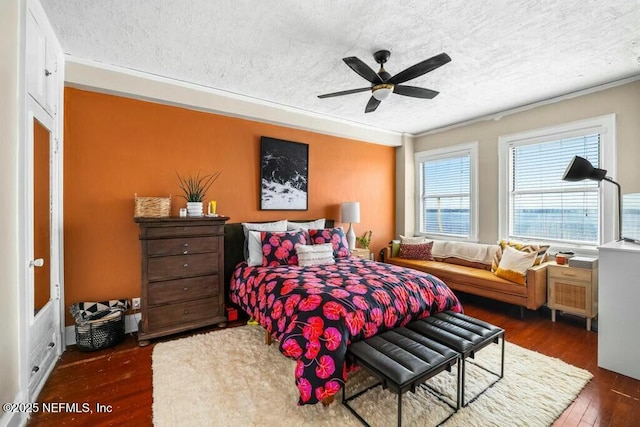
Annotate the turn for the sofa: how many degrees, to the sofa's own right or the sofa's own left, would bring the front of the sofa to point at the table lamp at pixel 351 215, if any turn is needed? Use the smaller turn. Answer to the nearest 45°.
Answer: approximately 45° to the sofa's own right

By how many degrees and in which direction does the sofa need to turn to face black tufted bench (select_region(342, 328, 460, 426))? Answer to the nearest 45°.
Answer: approximately 45° to its left

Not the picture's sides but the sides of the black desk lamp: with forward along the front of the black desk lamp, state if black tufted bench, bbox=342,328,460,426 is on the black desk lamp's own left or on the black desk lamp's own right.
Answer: on the black desk lamp's own left

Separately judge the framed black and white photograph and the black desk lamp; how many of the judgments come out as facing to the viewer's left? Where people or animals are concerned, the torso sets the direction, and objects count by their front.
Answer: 1

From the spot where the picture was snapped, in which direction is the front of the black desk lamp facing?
facing to the left of the viewer

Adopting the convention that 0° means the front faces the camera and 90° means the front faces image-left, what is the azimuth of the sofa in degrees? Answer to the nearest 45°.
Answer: approximately 45°

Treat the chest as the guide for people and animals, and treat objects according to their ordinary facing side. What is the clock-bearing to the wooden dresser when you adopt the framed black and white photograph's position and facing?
The wooden dresser is roughly at 3 o'clock from the framed black and white photograph.

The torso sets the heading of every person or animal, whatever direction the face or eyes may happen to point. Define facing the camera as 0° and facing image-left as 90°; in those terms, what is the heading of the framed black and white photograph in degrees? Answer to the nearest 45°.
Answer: approximately 315°
